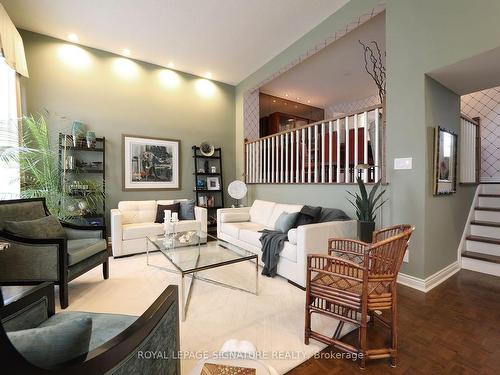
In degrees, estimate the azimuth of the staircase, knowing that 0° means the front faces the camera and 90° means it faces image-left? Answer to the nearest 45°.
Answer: approximately 45°

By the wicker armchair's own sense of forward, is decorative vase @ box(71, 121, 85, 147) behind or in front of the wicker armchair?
in front

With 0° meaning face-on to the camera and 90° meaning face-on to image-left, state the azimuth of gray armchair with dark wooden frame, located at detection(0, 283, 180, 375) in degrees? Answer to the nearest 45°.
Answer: approximately 225°

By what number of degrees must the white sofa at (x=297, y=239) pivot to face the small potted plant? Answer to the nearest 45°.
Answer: approximately 135° to its left

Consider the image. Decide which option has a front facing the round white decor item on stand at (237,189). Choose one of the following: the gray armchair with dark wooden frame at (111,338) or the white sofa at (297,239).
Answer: the gray armchair with dark wooden frame

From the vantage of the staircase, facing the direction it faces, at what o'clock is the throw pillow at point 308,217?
The throw pillow is roughly at 12 o'clock from the staircase.

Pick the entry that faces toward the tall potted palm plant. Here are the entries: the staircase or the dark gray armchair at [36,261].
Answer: the staircase

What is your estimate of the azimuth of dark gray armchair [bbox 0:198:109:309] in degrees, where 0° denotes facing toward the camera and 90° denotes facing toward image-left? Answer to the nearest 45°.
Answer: approximately 315°

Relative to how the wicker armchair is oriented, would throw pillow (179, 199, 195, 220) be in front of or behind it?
in front

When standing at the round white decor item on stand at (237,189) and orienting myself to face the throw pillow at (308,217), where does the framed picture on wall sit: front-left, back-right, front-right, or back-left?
back-right

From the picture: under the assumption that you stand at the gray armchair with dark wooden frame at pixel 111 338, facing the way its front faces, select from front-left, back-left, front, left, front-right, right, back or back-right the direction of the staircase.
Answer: front-right
